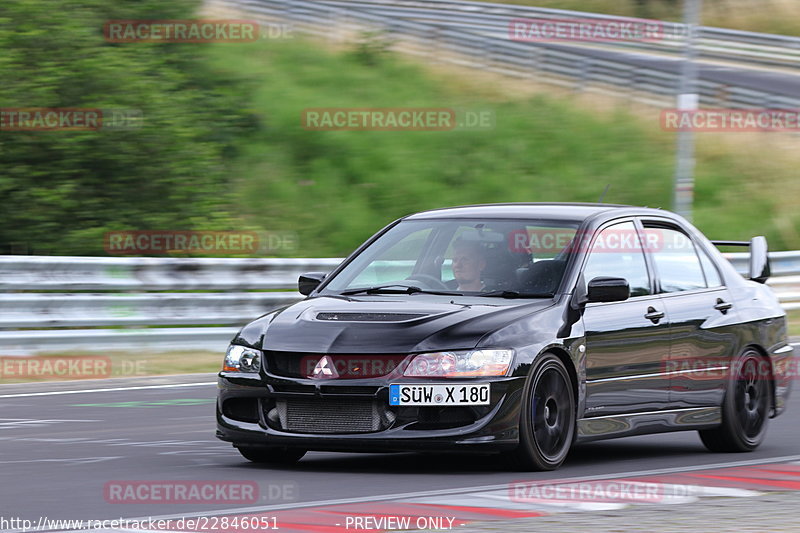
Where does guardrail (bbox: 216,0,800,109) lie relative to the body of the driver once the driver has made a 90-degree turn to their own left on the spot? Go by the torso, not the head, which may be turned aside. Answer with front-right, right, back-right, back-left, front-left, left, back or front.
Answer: back-left

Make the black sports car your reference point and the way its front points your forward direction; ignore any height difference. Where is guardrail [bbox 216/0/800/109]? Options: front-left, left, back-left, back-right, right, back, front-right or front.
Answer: back-right

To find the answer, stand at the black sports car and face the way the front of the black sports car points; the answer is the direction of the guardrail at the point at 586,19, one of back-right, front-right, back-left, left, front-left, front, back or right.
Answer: back-right

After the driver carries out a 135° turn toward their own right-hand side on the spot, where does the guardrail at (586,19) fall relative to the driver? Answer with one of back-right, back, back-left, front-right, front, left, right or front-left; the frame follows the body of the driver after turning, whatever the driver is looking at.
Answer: front

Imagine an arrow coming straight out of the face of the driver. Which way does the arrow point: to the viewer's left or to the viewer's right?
to the viewer's left

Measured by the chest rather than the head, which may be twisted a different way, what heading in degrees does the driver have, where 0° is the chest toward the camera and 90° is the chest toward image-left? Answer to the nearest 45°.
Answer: approximately 45°
